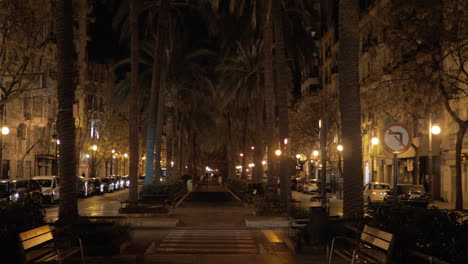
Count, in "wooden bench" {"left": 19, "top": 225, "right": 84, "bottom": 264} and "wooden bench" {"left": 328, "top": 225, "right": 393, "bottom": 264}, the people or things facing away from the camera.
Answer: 0

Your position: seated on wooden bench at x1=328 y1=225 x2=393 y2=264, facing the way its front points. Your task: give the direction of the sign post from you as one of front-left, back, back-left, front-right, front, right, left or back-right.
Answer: back-right

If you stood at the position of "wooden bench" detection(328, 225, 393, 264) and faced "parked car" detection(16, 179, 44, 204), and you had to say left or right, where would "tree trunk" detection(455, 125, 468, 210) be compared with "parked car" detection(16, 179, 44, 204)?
right

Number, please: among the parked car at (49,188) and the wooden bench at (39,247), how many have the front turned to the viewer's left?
0

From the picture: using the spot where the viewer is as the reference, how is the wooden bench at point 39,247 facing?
facing the viewer and to the right of the viewer

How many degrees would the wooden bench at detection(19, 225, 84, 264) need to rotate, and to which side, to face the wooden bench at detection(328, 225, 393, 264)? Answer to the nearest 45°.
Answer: approximately 45° to its left

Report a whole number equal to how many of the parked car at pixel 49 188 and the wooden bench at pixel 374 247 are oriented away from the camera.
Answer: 0

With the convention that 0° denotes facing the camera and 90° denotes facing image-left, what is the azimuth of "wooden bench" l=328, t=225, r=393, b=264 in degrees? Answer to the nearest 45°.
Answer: approximately 45°

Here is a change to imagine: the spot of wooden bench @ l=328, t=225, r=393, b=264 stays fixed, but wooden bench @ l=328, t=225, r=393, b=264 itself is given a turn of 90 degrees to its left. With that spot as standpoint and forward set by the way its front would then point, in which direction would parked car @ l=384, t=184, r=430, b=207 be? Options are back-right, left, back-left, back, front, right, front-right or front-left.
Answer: back-left

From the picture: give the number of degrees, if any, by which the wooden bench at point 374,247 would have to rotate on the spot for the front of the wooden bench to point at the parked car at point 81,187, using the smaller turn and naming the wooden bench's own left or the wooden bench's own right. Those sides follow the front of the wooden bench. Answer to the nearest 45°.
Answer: approximately 90° to the wooden bench's own right

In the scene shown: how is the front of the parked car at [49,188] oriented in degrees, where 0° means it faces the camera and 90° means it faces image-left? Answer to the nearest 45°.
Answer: approximately 315°

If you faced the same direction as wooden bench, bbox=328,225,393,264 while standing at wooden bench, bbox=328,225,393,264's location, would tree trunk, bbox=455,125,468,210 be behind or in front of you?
behind

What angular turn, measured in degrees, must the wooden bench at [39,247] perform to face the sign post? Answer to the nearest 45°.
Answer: approximately 45° to its left
